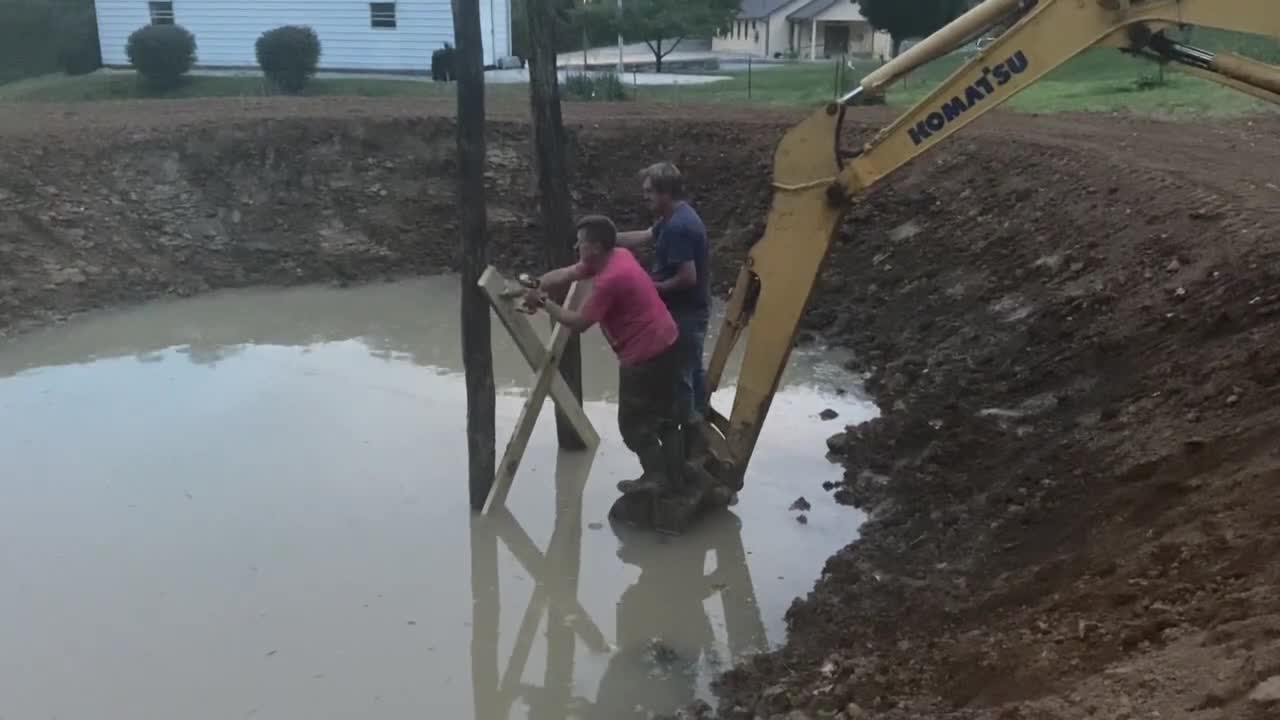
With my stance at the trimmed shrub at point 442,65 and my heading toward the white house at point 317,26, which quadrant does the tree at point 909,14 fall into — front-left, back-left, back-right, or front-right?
back-right

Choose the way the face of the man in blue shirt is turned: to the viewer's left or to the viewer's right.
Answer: to the viewer's left

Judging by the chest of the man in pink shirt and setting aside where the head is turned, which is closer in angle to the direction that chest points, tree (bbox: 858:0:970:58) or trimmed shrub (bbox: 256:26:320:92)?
the trimmed shrub

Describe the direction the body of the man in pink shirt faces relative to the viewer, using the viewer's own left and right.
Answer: facing to the left of the viewer

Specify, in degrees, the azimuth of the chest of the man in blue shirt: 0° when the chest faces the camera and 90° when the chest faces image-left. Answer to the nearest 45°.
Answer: approximately 90°

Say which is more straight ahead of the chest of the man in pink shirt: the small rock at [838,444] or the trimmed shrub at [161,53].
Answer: the trimmed shrub

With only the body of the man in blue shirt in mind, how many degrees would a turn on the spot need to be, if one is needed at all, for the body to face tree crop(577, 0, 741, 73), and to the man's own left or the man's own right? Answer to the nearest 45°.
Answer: approximately 90° to the man's own right

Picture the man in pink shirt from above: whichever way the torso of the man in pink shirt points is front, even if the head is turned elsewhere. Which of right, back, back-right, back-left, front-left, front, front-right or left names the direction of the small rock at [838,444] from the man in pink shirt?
back-right

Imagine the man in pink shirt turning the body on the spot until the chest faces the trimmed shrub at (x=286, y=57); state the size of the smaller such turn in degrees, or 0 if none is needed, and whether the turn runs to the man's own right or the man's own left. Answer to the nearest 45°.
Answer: approximately 90° to the man's own right

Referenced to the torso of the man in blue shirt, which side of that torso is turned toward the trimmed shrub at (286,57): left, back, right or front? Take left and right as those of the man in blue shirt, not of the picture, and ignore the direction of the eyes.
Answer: right
